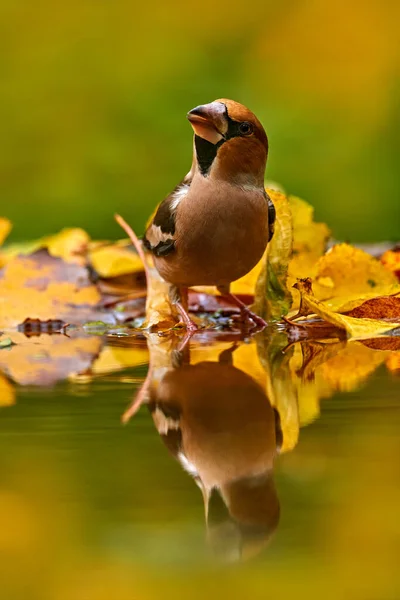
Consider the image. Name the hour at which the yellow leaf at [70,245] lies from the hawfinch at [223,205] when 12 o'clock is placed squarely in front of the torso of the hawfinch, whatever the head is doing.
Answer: The yellow leaf is roughly at 5 o'clock from the hawfinch.

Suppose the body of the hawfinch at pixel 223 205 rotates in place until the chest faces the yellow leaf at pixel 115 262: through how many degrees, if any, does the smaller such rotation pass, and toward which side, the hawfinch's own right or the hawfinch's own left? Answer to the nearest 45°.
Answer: approximately 135° to the hawfinch's own right

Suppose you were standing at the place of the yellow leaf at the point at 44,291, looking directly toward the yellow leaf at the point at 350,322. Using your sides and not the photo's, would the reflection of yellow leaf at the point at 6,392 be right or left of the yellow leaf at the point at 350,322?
right

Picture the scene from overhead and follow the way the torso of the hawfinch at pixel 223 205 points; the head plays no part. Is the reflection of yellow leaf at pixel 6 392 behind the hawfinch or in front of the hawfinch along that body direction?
in front

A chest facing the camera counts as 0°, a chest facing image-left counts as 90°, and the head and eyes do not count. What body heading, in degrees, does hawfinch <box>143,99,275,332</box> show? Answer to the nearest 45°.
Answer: approximately 0°

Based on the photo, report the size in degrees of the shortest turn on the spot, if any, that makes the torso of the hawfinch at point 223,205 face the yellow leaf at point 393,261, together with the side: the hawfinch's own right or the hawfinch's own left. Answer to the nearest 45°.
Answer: approximately 135° to the hawfinch's own left

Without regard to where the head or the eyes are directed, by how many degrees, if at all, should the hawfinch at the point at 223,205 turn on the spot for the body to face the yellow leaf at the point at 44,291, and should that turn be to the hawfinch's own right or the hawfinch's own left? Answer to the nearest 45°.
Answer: approximately 135° to the hawfinch's own right
